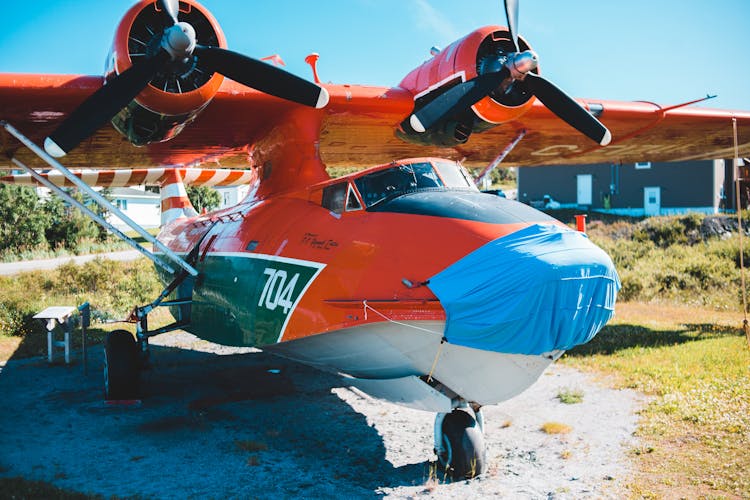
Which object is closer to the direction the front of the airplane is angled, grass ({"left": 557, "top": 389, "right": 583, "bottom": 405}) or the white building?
the grass

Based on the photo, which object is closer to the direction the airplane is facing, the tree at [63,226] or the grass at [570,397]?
the grass

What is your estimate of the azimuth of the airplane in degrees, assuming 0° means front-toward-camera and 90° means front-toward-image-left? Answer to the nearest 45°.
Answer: approximately 315°

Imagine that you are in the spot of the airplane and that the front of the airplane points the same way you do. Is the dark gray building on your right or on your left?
on your left

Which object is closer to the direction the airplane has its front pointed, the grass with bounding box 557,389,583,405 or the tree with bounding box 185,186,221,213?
the grass

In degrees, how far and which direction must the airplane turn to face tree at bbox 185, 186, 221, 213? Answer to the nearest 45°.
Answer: approximately 135° to its left

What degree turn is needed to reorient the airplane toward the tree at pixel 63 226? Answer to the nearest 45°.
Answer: approximately 180°

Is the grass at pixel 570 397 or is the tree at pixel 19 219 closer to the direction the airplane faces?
the grass

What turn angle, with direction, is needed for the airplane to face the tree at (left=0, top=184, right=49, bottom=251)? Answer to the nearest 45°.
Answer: approximately 180°
